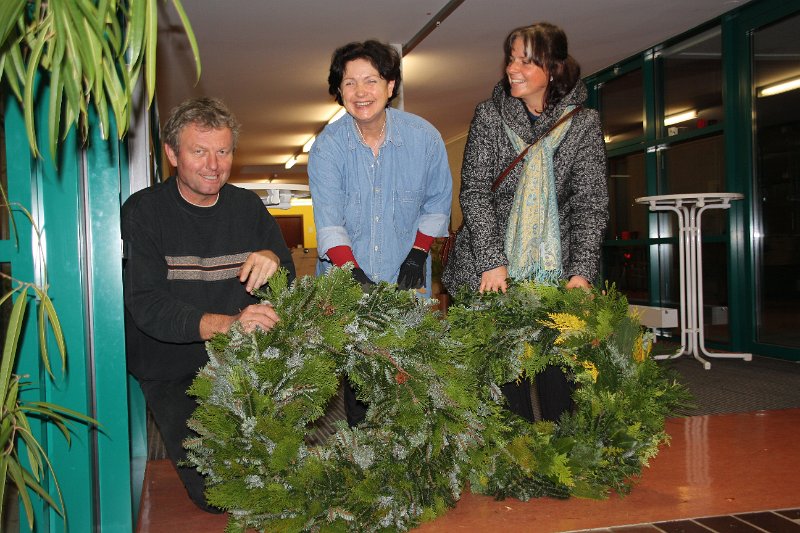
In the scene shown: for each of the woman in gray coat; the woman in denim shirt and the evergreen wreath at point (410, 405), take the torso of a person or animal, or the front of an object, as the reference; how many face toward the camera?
3

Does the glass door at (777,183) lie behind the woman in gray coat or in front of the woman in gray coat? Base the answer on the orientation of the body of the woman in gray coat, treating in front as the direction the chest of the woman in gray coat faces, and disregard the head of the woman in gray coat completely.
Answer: behind

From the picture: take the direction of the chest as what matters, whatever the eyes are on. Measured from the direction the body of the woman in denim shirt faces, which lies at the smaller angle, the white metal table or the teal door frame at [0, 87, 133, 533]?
the teal door frame

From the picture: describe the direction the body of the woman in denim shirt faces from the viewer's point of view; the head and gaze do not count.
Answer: toward the camera

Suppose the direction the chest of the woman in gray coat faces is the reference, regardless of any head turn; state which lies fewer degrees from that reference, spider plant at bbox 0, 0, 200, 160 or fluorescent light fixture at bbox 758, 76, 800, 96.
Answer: the spider plant

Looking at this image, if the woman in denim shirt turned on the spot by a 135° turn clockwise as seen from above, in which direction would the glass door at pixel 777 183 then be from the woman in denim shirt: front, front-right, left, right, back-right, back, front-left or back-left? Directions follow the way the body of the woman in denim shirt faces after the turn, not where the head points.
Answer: right

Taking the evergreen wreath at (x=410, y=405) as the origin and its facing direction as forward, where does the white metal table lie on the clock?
The white metal table is roughly at 7 o'clock from the evergreen wreath.

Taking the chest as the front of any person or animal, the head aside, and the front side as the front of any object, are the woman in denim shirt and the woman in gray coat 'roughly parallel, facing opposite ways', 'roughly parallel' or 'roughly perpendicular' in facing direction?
roughly parallel

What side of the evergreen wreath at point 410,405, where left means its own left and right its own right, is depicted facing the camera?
front

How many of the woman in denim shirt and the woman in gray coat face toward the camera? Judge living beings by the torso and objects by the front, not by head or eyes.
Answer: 2

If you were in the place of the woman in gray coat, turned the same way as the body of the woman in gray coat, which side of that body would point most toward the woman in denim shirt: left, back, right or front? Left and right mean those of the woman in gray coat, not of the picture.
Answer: right

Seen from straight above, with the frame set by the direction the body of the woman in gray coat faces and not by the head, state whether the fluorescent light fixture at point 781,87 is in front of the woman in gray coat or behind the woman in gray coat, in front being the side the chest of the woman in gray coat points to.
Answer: behind

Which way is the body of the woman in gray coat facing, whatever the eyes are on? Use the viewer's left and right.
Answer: facing the viewer

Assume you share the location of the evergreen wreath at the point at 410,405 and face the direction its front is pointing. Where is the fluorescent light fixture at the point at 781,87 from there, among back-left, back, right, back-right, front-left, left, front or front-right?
back-left
